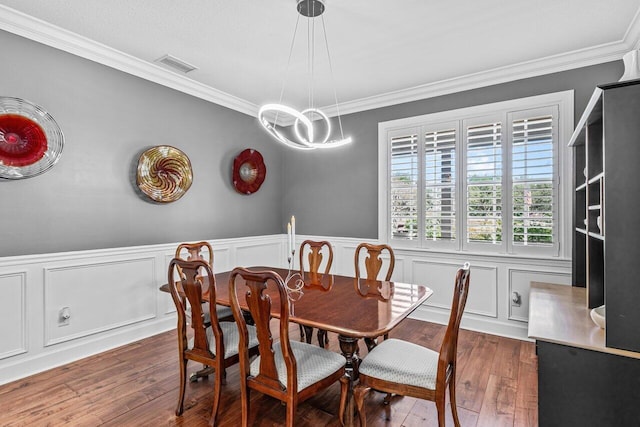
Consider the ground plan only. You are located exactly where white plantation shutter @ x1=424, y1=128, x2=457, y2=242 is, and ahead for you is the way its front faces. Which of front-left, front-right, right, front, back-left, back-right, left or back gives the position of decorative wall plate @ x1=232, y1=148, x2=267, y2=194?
right

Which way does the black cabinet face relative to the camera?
to the viewer's left

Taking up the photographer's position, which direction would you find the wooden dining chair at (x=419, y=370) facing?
facing to the left of the viewer

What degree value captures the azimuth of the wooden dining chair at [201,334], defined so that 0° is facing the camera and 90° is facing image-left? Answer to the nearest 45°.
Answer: approximately 225°

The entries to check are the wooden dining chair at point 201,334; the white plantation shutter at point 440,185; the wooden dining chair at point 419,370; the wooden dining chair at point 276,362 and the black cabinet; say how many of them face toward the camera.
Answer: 1

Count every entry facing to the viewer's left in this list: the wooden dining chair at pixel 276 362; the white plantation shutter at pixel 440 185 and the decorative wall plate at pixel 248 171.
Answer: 0

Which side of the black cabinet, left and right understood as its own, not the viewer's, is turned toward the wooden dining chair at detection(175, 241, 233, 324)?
front

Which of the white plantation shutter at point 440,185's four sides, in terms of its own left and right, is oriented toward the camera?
front

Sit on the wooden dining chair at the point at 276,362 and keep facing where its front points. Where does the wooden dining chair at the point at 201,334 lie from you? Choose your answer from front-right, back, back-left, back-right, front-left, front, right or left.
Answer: left

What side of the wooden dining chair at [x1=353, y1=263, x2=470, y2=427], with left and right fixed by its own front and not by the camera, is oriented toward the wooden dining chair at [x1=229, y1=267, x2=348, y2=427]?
front

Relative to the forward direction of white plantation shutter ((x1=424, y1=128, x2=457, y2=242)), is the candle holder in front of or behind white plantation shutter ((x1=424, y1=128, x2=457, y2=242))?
in front

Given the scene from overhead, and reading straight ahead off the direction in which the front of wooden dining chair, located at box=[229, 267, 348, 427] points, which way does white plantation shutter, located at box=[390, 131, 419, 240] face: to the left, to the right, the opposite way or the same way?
the opposite way

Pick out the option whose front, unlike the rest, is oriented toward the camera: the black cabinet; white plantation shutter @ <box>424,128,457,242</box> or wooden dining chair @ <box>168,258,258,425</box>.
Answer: the white plantation shutter

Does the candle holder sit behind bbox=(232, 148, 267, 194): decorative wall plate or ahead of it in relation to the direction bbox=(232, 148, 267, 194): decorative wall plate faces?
ahead

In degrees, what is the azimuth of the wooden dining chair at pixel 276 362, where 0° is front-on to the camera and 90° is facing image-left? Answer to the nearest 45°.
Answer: approximately 225°
